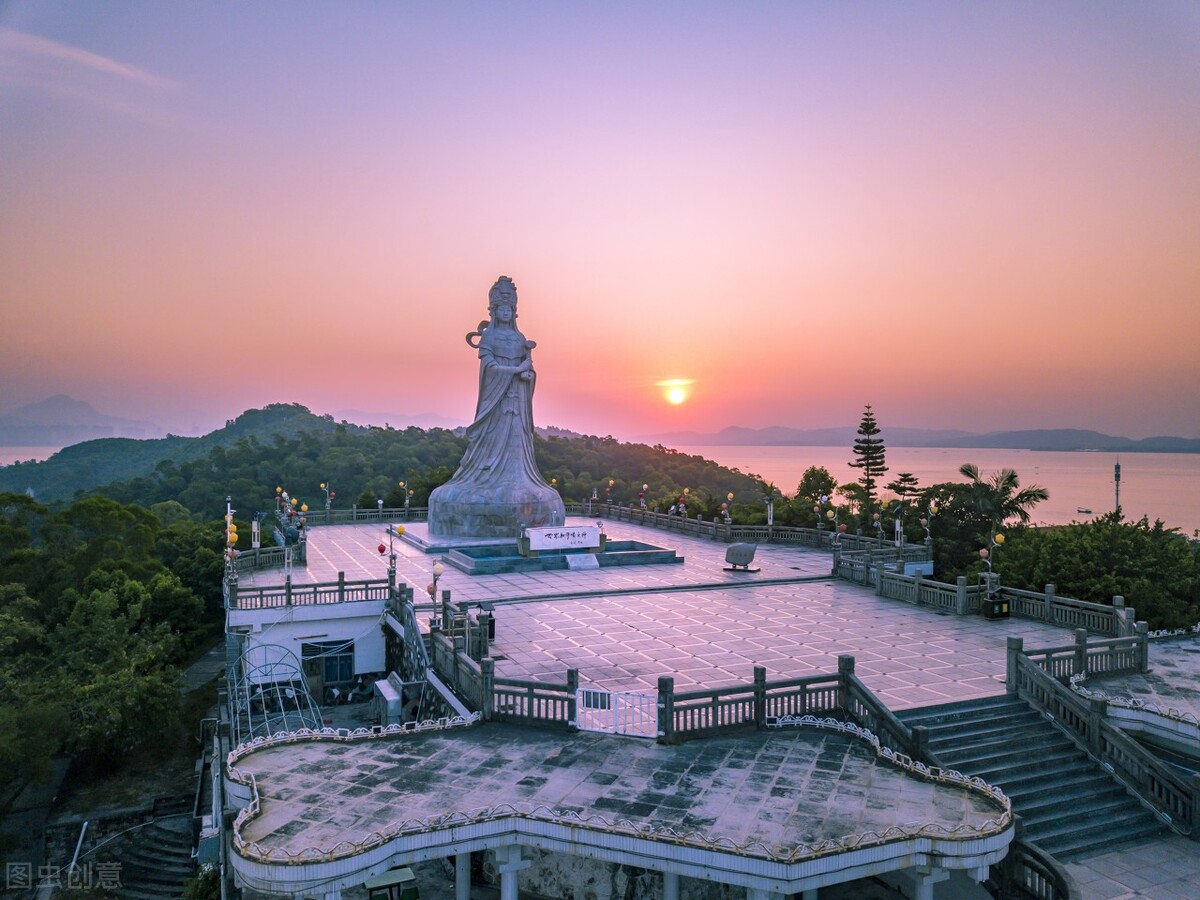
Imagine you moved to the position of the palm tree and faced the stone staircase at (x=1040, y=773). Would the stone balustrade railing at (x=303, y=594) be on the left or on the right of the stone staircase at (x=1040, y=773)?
right

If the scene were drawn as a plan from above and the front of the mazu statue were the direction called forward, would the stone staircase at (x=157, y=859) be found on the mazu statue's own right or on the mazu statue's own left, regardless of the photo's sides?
on the mazu statue's own right

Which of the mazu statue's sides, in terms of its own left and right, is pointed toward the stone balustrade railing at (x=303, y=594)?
front

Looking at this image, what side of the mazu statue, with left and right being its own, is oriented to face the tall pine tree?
left

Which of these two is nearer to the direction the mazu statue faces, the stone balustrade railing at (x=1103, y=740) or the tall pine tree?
the stone balustrade railing

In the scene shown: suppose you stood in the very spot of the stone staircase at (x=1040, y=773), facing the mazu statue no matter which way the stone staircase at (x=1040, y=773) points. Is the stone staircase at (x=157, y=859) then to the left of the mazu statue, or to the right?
left

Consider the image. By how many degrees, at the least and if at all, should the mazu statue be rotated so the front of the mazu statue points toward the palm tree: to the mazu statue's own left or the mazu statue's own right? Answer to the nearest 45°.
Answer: approximately 45° to the mazu statue's own left

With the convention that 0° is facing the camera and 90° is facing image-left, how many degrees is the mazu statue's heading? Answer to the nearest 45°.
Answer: approximately 315°

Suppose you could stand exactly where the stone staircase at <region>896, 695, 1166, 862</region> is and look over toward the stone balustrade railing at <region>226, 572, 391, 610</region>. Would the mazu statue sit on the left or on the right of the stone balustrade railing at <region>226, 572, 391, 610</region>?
right
